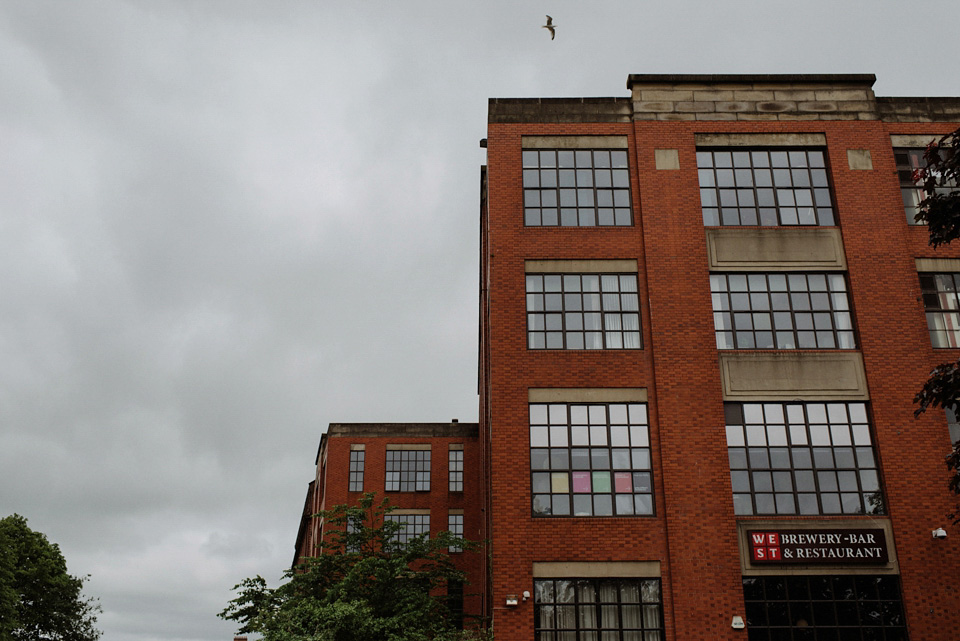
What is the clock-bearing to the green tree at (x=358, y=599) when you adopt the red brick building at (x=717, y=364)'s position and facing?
The green tree is roughly at 3 o'clock from the red brick building.

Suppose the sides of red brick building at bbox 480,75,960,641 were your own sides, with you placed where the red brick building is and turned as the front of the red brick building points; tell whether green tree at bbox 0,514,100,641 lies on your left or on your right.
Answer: on your right

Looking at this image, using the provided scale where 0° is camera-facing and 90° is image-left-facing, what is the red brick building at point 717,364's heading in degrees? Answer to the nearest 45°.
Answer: approximately 0°
